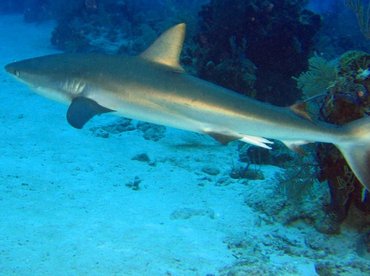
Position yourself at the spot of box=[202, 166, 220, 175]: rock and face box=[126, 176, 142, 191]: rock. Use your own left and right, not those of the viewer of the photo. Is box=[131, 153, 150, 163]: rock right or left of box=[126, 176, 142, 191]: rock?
right

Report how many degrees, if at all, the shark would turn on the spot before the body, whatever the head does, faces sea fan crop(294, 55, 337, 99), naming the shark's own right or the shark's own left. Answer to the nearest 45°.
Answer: approximately 135° to the shark's own right

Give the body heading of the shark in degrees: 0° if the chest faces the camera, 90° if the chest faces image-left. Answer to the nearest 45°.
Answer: approximately 90°

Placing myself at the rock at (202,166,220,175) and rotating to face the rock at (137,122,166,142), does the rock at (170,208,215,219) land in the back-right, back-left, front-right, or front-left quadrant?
back-left

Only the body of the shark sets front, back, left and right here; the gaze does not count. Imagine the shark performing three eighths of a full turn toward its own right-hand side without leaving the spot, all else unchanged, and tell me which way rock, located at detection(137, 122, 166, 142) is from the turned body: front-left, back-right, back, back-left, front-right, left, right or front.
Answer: front-left
